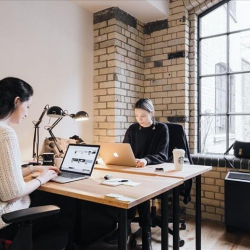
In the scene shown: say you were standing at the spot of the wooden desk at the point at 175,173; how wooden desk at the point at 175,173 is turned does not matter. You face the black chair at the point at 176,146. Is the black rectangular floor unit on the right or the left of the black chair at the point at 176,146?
right

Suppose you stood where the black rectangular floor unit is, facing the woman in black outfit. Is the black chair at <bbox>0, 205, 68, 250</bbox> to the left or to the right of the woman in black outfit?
left

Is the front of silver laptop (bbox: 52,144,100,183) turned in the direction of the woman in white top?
yes

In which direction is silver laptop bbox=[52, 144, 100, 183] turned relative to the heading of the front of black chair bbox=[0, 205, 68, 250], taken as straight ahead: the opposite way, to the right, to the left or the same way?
the opposite way

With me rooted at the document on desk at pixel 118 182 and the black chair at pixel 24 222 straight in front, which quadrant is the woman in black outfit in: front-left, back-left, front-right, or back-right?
back-right

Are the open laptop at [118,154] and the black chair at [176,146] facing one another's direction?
yes

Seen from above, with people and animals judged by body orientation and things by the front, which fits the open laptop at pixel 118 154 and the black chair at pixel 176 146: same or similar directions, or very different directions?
very different directions

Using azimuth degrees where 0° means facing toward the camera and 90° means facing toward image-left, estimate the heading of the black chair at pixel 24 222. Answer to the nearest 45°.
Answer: approximately 225°

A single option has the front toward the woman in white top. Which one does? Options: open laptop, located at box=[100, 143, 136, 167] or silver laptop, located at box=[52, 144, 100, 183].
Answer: the silver laptop

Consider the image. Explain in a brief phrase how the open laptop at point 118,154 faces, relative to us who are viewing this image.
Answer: facing away from the viewer and to the right of the viewer

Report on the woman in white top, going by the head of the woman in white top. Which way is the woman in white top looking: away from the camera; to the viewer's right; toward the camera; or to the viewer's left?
to the viewer's right
